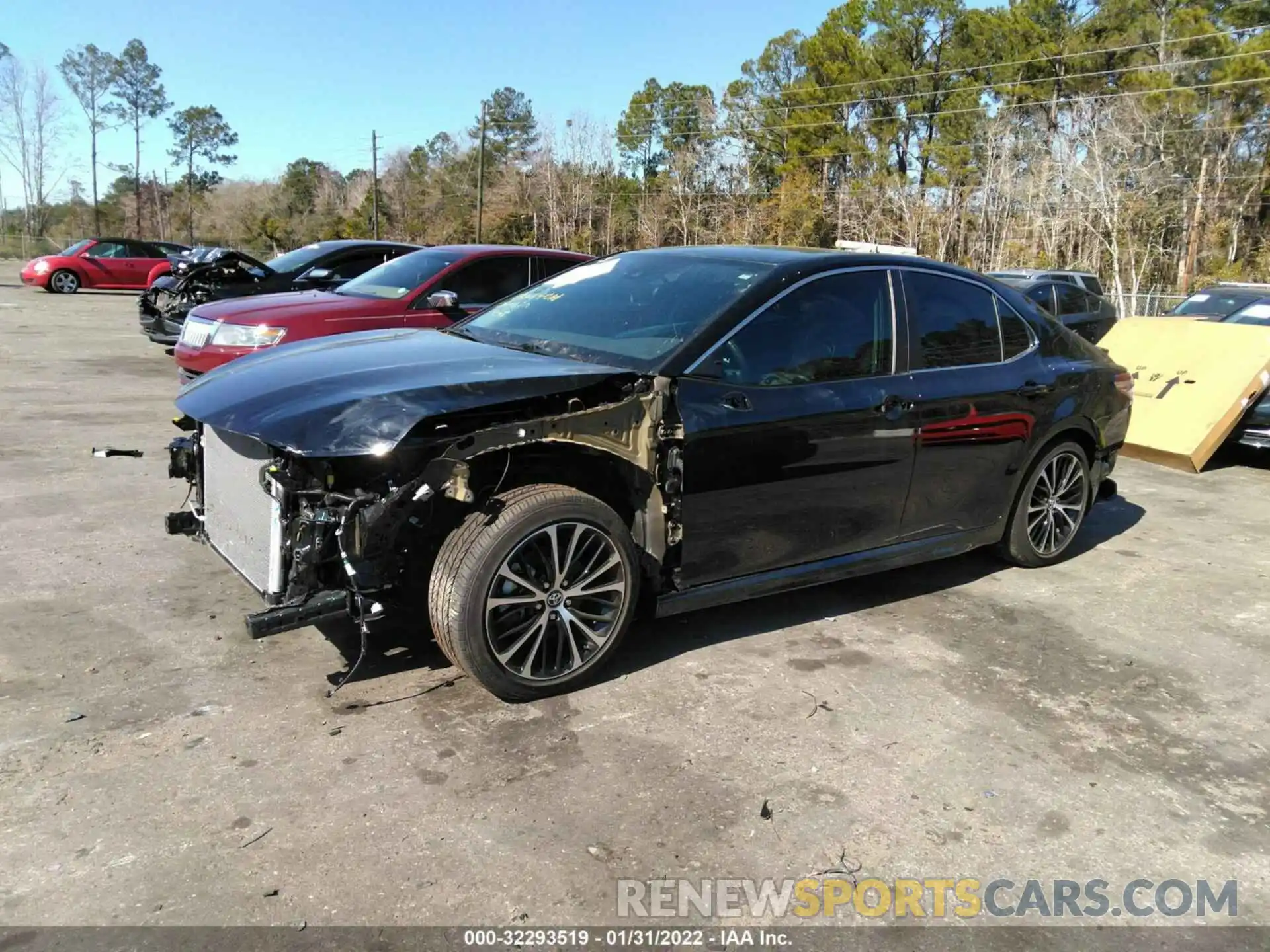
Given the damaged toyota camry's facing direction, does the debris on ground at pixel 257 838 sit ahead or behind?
ahead

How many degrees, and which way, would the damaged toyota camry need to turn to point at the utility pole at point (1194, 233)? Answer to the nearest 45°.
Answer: approximately 180°

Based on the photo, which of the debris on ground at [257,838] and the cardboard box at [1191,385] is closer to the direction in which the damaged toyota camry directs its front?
the debris on ground

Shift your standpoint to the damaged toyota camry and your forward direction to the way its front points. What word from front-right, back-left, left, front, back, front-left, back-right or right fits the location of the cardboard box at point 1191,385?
back

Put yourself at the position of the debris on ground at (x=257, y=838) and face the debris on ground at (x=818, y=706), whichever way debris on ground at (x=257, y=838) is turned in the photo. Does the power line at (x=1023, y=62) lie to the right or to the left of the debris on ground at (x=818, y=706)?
left
